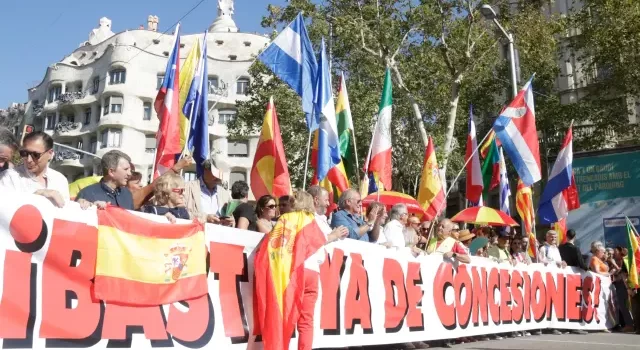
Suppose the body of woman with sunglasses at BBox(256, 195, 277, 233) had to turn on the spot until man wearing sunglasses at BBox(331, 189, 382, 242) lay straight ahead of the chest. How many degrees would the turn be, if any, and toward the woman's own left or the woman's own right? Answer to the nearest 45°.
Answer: approximately 90° to the woman's own left

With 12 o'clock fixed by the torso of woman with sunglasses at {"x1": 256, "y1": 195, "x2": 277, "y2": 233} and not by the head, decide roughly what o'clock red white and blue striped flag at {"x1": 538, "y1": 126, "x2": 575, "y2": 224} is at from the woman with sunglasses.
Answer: The red white and blue striped flag is roughly at 9 o'clock from the woman with sunglasses.

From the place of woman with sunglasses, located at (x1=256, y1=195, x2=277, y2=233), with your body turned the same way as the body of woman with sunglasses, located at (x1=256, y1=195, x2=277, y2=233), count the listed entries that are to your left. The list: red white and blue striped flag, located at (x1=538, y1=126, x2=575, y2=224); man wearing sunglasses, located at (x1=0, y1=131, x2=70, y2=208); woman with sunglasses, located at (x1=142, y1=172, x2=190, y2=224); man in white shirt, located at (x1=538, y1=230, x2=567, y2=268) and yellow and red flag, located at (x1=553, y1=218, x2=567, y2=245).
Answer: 3

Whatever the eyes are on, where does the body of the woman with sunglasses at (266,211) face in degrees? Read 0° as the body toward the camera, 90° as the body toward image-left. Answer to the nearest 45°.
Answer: approximately 315°

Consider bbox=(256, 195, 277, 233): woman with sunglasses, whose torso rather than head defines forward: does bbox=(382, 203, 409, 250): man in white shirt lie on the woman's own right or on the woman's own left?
on the woman's own left

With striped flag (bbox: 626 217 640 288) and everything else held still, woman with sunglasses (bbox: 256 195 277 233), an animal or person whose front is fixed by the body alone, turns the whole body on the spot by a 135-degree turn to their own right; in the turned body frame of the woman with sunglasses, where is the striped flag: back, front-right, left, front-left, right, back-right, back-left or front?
back-right

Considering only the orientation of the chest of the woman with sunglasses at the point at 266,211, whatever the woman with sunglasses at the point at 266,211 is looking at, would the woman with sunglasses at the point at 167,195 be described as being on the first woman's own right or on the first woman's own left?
on the first woman's own right

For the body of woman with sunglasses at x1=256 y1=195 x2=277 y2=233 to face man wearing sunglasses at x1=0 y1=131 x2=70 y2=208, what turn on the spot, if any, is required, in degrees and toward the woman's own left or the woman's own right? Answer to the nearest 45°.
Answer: approximately 90° to the woman's own right

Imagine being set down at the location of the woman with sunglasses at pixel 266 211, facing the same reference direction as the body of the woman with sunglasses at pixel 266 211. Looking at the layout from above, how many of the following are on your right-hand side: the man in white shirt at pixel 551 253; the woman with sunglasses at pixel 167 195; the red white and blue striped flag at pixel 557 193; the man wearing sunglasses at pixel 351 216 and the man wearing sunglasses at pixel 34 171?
2

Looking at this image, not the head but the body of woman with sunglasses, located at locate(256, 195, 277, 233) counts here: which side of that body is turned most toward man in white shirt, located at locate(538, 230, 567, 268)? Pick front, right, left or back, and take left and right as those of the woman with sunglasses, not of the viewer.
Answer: left
